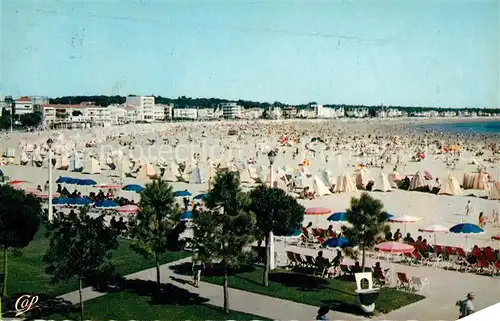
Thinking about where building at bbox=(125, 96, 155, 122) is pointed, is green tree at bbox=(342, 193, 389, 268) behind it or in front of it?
in front

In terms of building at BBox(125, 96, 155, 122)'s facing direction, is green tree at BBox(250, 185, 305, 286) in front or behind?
in front

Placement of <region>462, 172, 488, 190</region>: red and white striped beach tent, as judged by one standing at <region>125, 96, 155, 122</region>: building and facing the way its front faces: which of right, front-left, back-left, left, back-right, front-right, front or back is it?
front-left

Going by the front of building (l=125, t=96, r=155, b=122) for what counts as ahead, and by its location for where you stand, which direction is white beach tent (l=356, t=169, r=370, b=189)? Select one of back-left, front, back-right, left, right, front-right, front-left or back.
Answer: front-left

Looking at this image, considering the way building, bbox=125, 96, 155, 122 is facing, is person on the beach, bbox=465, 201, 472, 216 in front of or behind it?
in front

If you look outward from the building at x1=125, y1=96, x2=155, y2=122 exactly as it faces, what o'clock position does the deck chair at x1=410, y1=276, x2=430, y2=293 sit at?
The deck chair is roughly at 1 o'clock from the building.

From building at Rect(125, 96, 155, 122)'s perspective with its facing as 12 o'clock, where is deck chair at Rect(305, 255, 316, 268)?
The deck chair is roughly at 1 o'clock from the building.

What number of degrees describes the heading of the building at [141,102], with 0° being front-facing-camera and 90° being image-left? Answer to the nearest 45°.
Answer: approximately 315°
